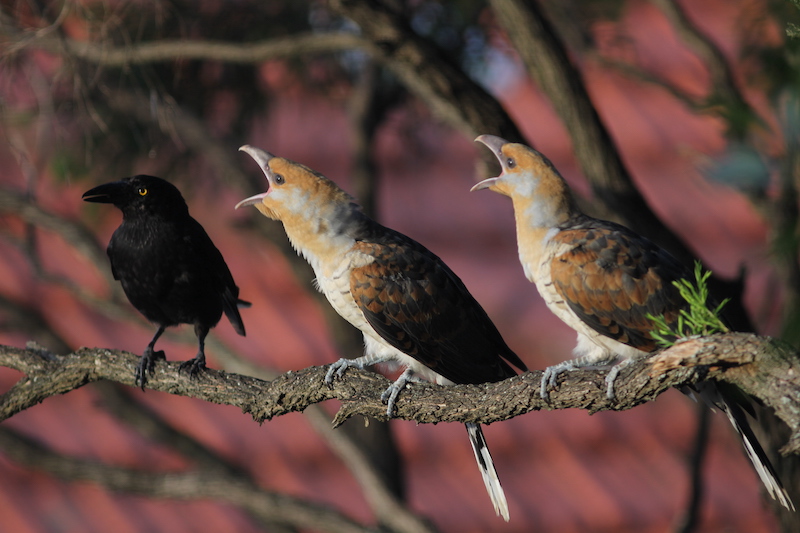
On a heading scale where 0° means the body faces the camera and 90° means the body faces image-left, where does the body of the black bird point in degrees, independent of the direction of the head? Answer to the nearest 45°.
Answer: approximately 45°
